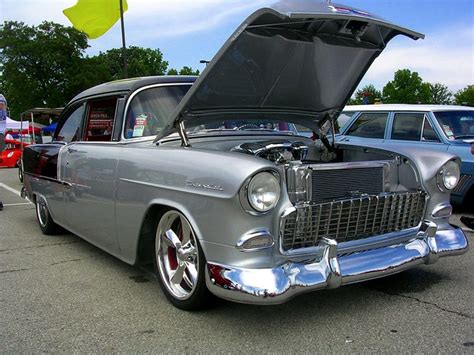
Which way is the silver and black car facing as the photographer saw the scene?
facing the viewer and to the right of the viewer

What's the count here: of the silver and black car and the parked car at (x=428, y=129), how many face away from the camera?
0

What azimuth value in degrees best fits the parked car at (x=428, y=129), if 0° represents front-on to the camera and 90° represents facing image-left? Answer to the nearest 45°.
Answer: approximately 315°

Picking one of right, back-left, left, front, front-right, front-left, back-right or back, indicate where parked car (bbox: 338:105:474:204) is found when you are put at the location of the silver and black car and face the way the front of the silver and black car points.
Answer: left

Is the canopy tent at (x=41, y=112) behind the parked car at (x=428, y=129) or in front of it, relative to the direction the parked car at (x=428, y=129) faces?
behind

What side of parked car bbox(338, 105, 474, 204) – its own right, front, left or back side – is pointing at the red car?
back

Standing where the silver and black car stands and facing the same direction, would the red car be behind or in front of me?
behind
